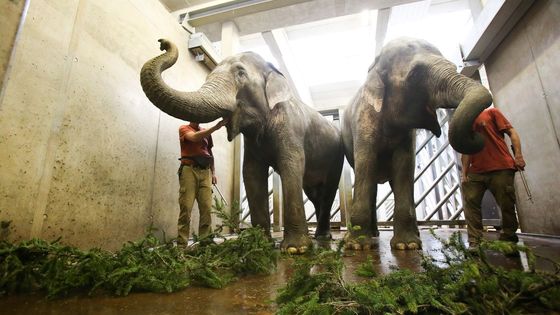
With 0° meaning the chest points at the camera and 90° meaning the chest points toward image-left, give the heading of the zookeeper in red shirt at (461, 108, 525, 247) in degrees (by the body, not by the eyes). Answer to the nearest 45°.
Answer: approximately 45°

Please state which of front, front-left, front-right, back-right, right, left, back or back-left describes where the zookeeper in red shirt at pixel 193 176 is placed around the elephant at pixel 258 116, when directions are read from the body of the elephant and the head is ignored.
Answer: right

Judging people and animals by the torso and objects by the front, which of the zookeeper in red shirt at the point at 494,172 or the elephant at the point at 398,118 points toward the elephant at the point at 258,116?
the zookeeper in red shirt

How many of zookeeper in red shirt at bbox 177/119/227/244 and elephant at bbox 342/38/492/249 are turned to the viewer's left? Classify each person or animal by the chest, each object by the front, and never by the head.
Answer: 0

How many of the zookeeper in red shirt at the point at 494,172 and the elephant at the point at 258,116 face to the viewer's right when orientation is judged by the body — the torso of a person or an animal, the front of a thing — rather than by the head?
0

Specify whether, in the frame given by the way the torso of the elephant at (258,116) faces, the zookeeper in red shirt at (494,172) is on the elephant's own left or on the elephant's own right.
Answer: on the elephant's own left

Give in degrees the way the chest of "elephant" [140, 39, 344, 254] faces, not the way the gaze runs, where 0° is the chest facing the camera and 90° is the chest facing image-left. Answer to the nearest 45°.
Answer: approximately 45°

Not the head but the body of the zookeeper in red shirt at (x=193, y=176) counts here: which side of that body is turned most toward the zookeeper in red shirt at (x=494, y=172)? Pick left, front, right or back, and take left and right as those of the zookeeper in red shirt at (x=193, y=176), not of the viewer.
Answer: front

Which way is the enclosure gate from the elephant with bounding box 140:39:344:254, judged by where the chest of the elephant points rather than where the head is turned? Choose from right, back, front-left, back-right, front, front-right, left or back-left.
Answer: back

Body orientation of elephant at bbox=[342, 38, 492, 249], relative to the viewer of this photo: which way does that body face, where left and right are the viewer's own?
facing the viewer and to the right of the viewer

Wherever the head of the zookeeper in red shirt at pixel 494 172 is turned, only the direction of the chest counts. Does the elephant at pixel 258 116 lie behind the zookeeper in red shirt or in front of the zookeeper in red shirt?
in front

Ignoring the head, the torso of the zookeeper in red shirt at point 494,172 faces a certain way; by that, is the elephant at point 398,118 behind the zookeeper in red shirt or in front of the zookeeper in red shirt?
in front

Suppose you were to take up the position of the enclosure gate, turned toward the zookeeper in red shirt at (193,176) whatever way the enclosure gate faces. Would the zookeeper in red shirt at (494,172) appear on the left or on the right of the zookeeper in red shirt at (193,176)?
left
